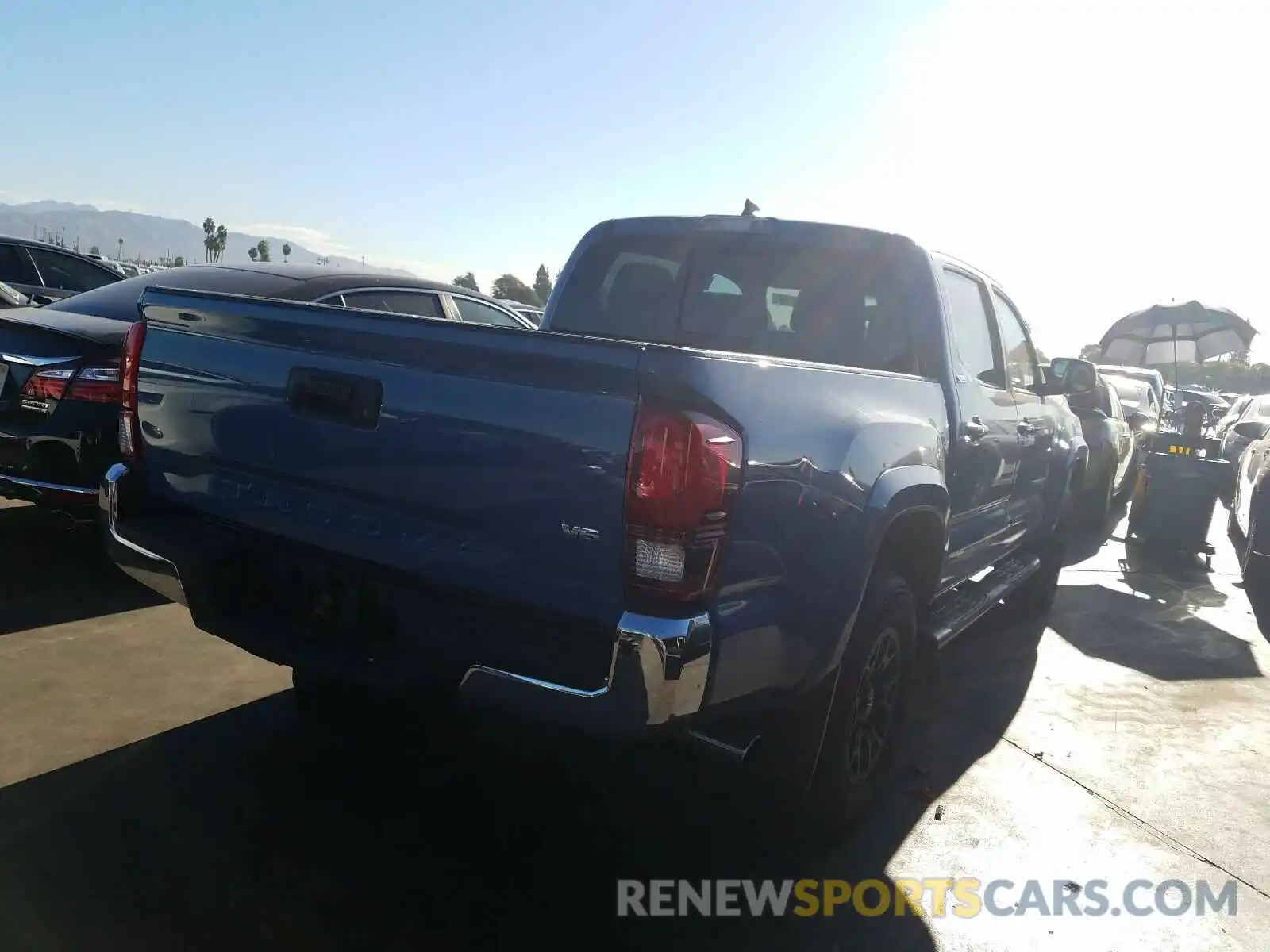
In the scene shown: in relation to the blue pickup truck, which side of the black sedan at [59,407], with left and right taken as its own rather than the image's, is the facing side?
right

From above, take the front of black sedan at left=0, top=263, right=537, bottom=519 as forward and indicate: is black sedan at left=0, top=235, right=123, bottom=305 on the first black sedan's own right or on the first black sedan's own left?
on the first black sedan's own left

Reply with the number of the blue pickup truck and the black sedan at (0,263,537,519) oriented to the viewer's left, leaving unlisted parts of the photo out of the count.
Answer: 0

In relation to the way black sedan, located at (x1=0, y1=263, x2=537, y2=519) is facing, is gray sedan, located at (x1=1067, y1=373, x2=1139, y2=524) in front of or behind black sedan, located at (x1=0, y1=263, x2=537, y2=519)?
in front

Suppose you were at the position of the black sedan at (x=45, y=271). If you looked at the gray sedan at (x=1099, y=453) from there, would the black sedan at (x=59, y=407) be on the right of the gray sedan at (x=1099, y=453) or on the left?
right

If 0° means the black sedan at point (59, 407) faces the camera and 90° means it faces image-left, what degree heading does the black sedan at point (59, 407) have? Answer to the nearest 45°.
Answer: approximately 225°

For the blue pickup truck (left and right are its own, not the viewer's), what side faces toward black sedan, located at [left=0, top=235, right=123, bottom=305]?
left

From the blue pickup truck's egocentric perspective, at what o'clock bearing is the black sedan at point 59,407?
The black sedan is roughly at 9 o'clock from the blue pickup truck.

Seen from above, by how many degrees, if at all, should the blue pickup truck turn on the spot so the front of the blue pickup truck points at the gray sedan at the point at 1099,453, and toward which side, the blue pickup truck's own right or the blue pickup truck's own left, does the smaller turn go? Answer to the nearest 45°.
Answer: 0° — it already faces it

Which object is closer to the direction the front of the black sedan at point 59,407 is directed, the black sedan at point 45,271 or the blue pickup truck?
the black sedan
